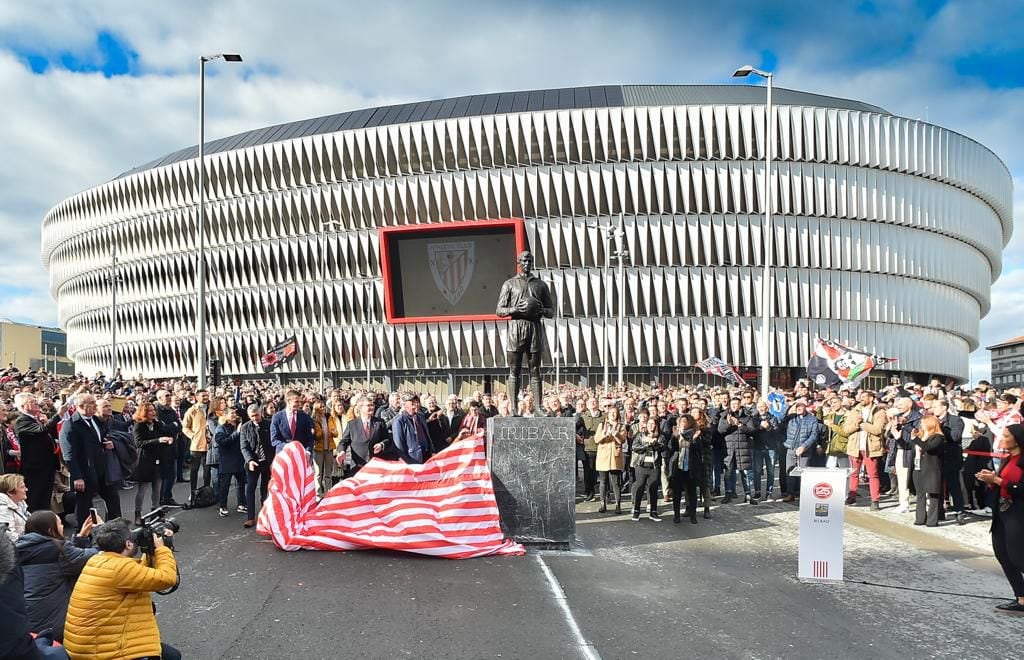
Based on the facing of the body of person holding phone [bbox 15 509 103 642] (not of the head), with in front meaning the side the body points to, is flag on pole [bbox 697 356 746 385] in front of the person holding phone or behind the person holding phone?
in front

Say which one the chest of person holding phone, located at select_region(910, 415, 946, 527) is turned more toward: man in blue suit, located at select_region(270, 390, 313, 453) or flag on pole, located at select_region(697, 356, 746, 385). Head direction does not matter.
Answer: the man in blue suit

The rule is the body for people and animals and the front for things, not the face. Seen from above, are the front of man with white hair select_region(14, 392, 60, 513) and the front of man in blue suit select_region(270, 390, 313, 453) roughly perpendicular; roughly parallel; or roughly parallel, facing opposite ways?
roughly perpendicular

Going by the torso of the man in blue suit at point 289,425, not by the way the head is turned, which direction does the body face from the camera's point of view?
toward the camera

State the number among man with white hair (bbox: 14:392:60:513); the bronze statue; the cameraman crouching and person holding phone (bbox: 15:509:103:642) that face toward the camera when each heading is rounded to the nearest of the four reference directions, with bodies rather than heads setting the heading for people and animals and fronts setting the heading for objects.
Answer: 1

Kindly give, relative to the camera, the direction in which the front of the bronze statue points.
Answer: facing the viewer

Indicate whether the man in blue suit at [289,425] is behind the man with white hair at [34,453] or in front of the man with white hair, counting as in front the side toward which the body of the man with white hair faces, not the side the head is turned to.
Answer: in front

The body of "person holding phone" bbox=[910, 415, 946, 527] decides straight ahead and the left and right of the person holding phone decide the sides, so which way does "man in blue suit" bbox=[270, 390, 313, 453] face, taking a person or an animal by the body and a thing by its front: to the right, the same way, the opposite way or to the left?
to the left

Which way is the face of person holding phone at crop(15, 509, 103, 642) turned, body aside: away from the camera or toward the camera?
away from the camera

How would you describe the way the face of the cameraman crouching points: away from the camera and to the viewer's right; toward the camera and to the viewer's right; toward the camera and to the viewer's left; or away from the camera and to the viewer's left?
away from the camera and to the viewer's right

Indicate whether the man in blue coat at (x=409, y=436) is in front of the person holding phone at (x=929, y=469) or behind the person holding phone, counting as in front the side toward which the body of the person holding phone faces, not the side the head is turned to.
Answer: in front

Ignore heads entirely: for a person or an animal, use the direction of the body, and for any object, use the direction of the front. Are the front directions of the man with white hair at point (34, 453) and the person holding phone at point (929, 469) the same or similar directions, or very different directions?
very different directions

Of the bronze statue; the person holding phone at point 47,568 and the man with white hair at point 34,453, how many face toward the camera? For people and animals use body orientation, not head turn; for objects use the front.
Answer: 1

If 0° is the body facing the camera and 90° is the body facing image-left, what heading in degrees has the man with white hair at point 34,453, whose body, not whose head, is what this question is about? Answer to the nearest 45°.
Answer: approximately 270°

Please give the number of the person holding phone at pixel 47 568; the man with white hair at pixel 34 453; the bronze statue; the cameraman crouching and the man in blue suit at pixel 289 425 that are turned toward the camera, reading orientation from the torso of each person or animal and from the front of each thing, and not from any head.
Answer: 2
